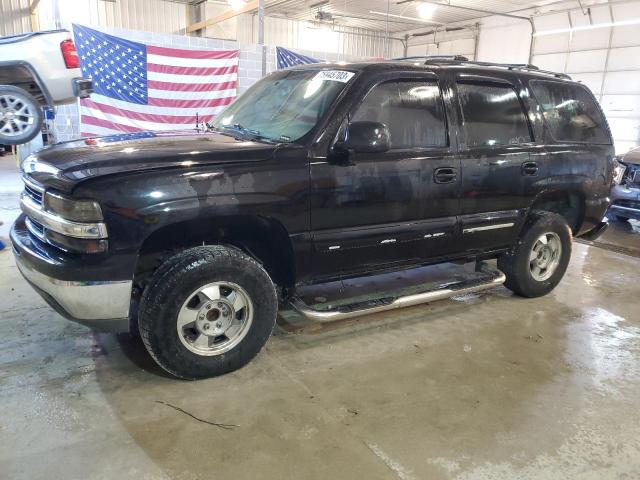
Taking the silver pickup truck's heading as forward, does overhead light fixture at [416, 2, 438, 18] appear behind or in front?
behind

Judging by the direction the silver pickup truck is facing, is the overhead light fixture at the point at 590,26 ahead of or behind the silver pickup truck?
behind

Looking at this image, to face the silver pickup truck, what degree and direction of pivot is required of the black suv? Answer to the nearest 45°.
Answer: approximately 90° to its right

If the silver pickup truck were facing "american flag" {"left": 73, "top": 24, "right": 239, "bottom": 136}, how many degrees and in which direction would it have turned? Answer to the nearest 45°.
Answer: approximately 135° to its right

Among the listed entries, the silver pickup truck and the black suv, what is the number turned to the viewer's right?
0

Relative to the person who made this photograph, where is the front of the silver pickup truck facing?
facing to the left of the viewer

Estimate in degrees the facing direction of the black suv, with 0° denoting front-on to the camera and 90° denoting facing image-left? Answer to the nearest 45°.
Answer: approximately 45°

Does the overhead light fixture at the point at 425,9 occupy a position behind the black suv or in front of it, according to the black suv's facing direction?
behind

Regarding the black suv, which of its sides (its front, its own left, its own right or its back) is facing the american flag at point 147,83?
right
